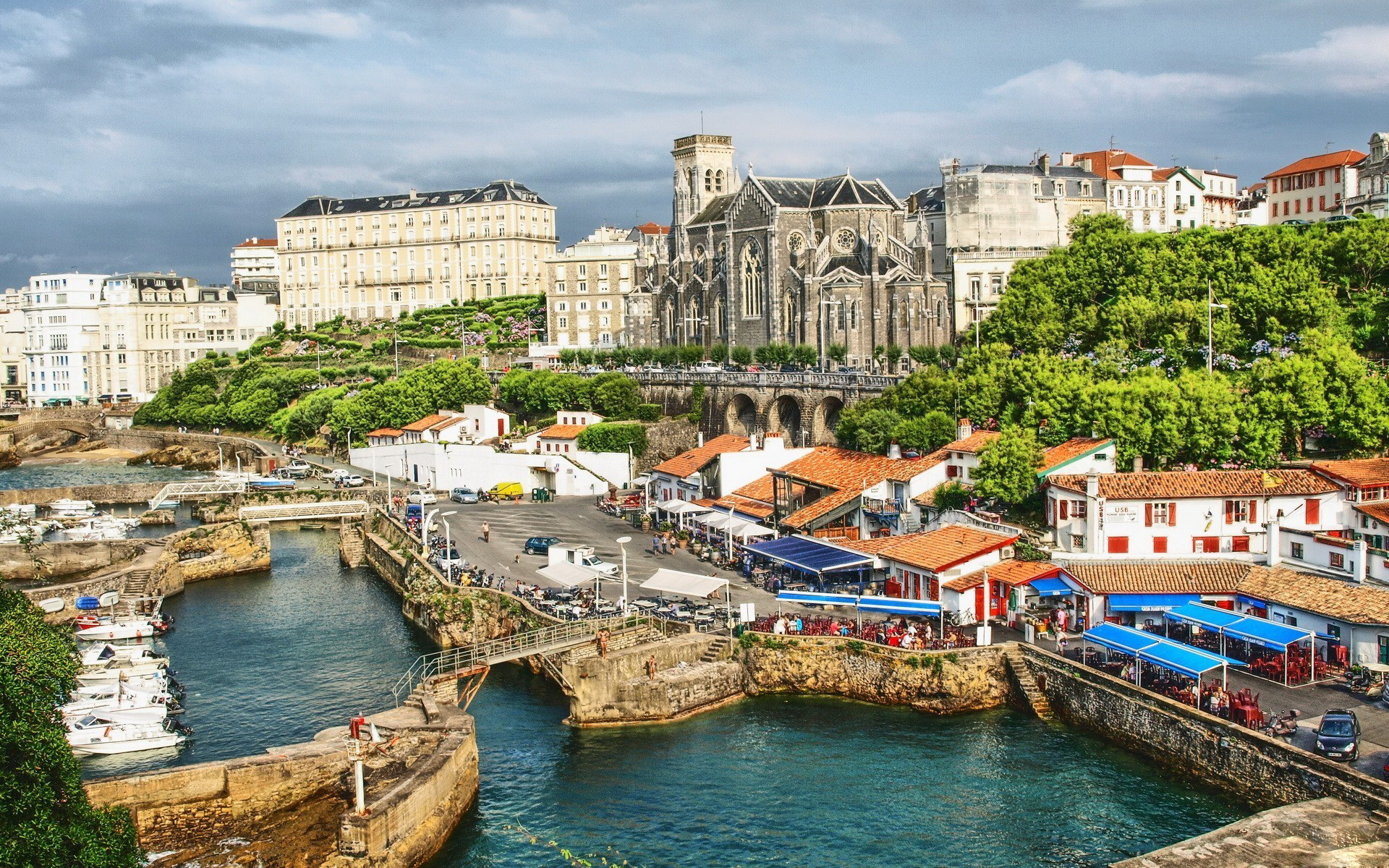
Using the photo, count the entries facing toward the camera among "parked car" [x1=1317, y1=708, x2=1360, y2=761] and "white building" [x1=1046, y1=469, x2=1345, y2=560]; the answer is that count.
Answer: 2

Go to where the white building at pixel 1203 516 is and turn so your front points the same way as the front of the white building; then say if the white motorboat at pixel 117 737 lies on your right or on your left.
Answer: on your right

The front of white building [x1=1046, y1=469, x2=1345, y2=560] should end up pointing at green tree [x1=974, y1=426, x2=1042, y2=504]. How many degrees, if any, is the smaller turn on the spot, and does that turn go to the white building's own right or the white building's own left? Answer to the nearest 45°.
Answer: approximately 135° to the white building's own right

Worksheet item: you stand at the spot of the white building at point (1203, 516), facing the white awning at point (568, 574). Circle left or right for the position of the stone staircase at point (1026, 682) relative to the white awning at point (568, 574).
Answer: left

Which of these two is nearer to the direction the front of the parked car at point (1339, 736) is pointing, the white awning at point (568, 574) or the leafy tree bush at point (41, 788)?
the leafy tree bush

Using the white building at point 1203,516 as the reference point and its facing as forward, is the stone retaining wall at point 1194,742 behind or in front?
in front

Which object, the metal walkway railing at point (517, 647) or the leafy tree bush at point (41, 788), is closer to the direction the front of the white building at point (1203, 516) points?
the leafy tree bush

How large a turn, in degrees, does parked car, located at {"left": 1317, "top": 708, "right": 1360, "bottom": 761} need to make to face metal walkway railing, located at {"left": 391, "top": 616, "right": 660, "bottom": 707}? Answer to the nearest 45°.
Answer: approximately 90° to its right

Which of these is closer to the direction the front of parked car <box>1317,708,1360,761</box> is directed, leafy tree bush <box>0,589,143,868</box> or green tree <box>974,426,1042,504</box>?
the leafy tree bush

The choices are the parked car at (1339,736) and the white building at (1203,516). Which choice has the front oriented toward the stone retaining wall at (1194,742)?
the white building

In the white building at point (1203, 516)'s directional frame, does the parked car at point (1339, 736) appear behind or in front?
in front

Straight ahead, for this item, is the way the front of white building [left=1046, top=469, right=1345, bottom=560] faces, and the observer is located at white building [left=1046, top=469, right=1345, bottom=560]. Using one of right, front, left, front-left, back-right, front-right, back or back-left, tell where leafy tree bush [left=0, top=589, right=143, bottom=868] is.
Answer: front-right

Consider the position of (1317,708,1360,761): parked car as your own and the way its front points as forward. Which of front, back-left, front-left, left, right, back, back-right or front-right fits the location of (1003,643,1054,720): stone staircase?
back-right
